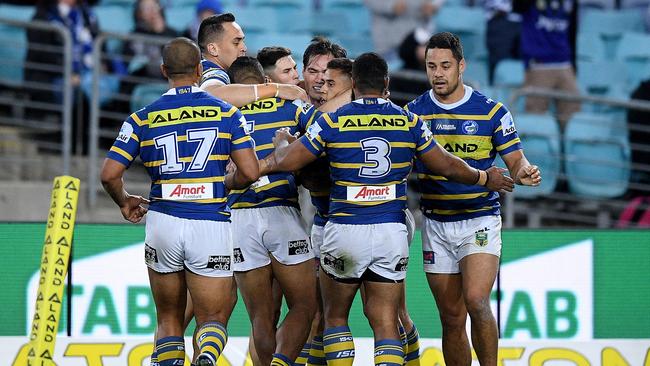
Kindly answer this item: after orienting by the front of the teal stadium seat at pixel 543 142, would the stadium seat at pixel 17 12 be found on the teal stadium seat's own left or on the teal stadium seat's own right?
on the teal stadium seat's own right

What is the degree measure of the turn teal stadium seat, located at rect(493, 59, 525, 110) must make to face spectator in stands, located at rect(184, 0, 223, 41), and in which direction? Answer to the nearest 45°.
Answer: approximately 45° to its right

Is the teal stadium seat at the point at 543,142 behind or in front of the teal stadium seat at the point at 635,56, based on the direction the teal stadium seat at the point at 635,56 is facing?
in front

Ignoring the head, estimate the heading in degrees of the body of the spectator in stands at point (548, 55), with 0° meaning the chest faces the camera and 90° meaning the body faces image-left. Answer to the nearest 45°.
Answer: approximately 0°

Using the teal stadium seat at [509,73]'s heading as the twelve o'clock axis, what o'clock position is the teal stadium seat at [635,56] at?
the teal stadium seat at [635,56] is roughly at 8 o'clock from the teal stadium seat at [509,73].

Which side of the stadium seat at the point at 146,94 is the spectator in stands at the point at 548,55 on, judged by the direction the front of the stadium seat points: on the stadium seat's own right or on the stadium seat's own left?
on the stadium seat's own left

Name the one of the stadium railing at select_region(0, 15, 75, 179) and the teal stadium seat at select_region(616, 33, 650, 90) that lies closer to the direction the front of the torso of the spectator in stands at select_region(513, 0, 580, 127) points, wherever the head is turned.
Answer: the stadium railing
